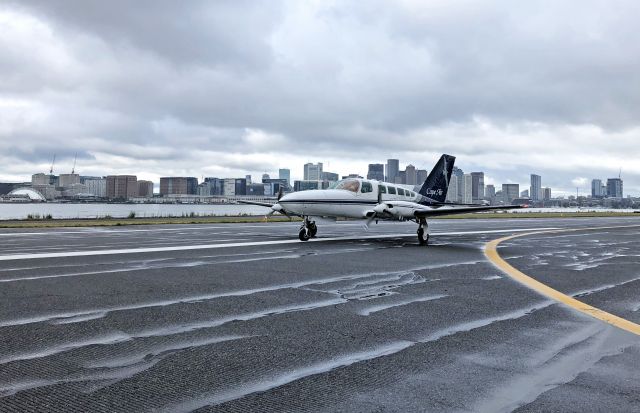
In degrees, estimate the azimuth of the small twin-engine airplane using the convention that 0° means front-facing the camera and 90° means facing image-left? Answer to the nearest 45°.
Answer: approximately 45°
